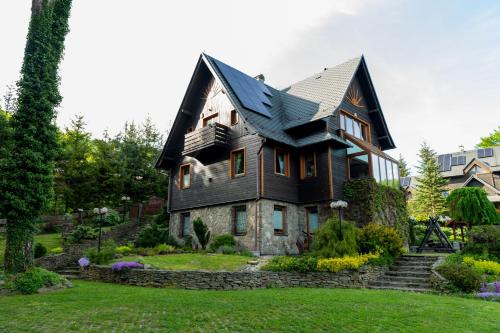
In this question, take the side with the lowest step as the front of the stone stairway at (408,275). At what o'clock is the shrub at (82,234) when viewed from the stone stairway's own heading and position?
The shrub is roughly at 3 o'clock from the stone stairway.

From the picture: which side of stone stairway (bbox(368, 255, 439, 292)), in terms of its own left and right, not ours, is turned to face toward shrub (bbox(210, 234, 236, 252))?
right

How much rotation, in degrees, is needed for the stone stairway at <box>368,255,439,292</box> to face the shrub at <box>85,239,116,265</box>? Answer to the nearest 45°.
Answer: approximately 90° to its right

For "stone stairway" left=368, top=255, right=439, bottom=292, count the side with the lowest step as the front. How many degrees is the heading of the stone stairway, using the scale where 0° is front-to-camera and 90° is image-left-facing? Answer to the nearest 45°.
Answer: approximately 0°

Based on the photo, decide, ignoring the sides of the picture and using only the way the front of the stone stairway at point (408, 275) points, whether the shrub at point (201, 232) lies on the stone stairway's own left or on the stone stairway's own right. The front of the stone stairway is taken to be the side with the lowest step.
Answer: on the stone stairway's own right

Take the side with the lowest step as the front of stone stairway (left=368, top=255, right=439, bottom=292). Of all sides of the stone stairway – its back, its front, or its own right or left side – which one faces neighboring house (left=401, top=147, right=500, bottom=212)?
back
